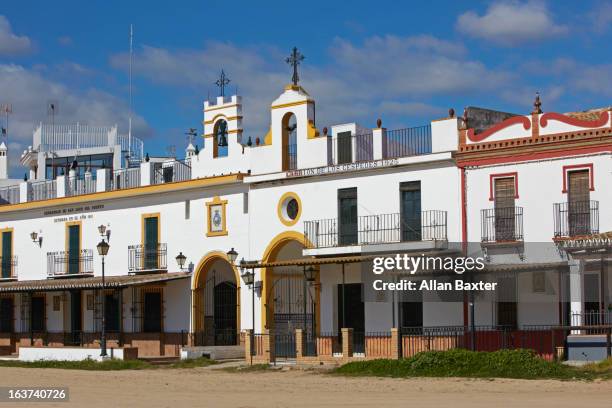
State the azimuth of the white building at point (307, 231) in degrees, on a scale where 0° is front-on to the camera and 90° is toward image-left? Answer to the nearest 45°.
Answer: approximately 45°

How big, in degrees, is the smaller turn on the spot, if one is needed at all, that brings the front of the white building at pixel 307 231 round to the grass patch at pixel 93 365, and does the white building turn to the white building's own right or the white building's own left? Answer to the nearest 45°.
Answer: approximately 45° to the white building's own right
